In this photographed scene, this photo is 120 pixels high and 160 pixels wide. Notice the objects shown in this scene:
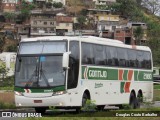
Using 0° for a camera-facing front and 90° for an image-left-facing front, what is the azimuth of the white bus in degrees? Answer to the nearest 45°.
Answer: approximately 45°
